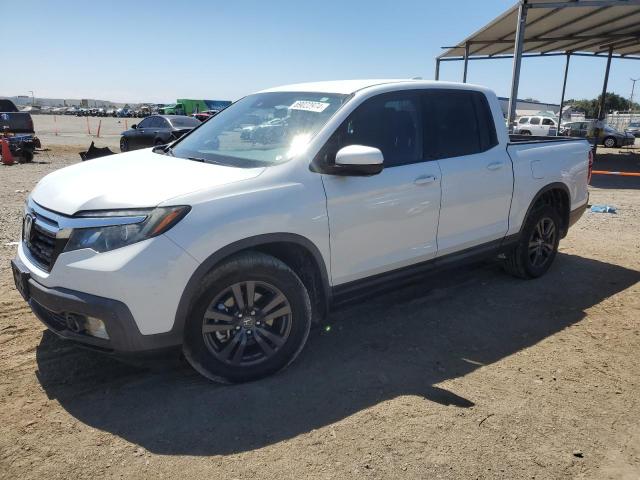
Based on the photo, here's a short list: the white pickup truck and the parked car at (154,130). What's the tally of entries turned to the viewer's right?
0

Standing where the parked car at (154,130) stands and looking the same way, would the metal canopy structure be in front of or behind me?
behind

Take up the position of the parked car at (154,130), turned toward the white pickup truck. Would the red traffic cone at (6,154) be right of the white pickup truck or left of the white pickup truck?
right

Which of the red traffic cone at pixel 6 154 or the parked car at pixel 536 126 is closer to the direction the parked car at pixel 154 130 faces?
the red traffic cone

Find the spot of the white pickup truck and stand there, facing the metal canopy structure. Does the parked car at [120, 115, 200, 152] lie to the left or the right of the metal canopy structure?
left

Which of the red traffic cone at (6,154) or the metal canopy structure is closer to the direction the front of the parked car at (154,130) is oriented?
the red traffic cone

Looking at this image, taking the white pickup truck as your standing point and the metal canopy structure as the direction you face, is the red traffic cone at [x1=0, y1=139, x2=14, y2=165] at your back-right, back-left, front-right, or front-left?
front-left

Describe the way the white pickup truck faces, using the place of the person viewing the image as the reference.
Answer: facing the viewer and to the left of the viewer

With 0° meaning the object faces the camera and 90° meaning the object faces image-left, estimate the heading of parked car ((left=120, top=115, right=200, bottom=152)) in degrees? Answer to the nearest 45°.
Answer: approximately 135°

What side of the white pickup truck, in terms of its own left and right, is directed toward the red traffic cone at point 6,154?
right

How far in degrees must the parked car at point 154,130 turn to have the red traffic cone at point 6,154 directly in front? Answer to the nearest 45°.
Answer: approximately 90° to its left
